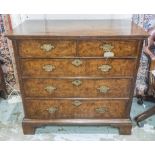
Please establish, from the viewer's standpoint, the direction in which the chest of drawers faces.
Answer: facing the viewer
